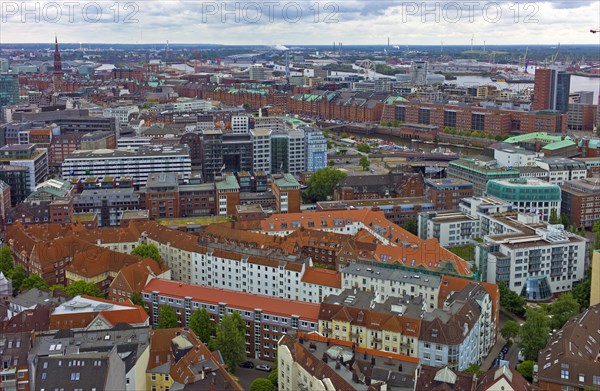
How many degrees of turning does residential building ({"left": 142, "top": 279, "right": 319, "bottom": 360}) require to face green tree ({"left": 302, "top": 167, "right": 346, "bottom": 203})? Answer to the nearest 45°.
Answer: approximately 135° to its right

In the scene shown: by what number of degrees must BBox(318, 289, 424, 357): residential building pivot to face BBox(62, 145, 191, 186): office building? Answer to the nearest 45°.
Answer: approximately 135° to its right

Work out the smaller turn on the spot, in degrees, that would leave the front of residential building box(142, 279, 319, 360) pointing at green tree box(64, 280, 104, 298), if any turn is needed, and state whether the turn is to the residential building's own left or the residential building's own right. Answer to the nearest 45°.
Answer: approximately 90° to the residential building's own right

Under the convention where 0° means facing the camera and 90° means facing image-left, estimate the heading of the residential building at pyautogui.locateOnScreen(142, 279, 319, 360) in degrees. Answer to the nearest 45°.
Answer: approximately 45°

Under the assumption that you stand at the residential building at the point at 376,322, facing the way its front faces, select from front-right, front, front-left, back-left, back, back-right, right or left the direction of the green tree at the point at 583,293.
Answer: back-left

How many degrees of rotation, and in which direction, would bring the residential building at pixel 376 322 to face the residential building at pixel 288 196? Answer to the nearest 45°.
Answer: approximately 180°

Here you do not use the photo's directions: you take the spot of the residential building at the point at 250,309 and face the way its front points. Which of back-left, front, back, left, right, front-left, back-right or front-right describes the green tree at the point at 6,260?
right

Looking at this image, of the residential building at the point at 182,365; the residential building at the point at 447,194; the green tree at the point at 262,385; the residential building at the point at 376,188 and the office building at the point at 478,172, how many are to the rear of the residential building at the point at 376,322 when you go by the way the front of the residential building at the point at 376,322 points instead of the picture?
3

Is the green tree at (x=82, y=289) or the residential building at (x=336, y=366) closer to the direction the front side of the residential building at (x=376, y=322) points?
the residential building

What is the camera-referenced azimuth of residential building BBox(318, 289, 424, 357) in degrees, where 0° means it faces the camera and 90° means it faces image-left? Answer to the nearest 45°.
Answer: approximately 0°

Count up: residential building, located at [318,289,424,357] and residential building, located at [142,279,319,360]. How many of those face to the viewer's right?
0

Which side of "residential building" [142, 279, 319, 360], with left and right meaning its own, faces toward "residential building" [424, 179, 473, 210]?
back

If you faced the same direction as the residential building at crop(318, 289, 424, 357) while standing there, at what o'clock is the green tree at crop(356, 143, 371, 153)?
The green tree is roughly at 6 o'clock from the residential building.

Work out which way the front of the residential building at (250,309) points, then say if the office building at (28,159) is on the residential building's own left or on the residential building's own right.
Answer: on the residential building's own right

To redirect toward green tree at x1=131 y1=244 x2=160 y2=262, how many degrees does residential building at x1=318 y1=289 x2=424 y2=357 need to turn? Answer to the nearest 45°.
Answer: approximately 135° to its right
